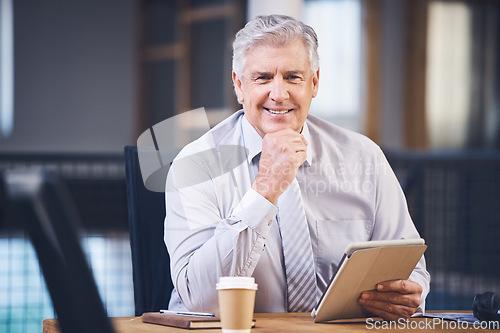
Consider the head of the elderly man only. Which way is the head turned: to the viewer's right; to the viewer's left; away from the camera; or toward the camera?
toward the camera

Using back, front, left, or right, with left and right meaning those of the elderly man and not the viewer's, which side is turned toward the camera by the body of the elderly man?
front

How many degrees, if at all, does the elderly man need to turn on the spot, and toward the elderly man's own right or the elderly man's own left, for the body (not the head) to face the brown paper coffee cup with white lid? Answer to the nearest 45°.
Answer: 0° — they already face it

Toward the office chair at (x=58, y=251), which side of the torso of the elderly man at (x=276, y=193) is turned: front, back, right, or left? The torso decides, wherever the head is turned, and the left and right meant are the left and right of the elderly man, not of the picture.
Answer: front
